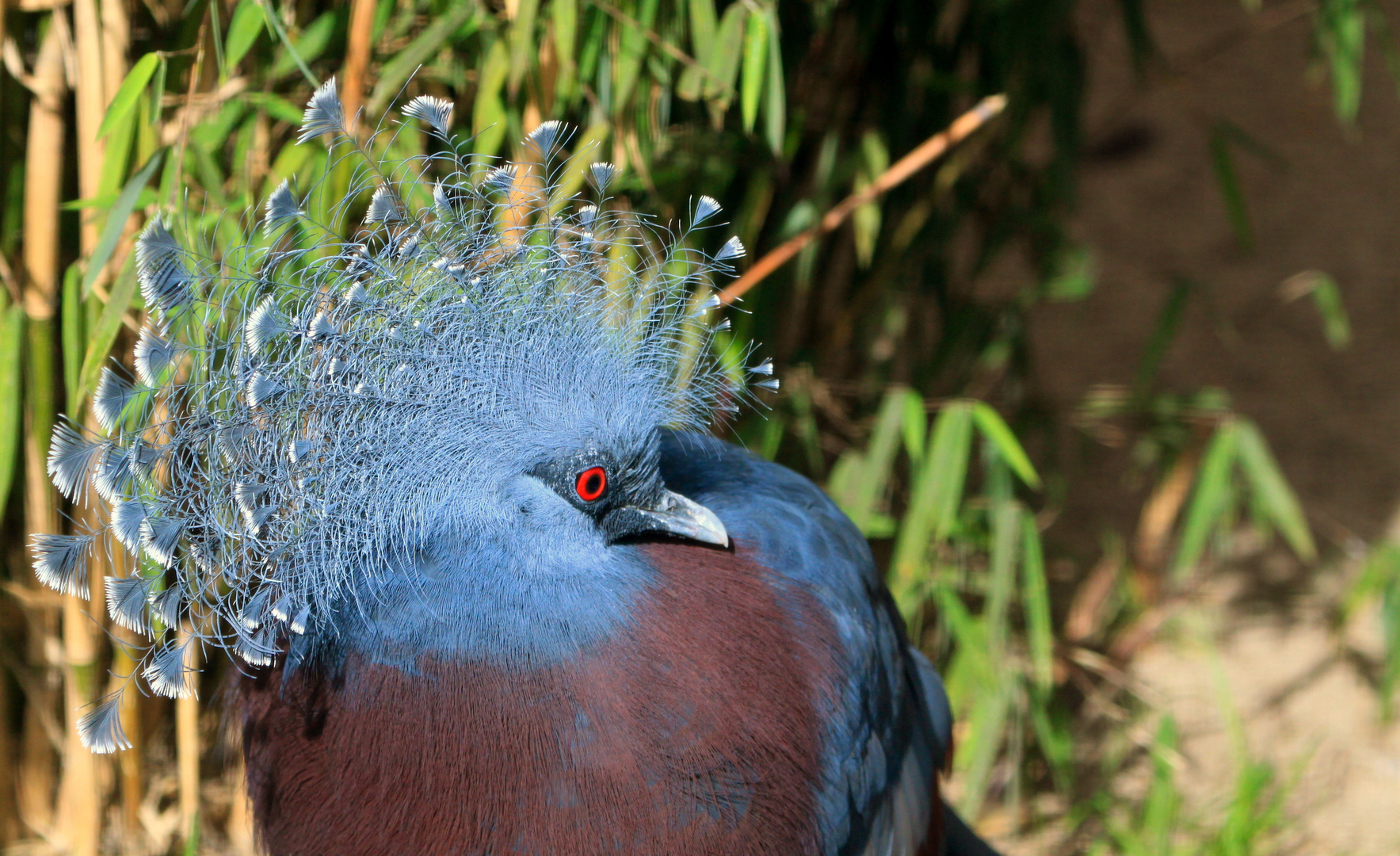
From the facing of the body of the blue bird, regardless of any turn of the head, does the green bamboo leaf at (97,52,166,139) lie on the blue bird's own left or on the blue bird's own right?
on the blue bird's own right

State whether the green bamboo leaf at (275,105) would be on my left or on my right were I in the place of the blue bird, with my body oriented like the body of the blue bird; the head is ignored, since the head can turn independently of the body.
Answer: on my right

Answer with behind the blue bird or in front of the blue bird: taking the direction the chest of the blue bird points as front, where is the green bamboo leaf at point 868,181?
behind

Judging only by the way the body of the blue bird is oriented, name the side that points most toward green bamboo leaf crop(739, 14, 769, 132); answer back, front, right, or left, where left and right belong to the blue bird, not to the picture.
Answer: back

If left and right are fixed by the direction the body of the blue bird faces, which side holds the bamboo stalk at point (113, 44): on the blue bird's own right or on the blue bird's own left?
on the blue bird's own right

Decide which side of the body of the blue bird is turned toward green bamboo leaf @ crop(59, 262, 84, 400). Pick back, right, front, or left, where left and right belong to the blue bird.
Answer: right

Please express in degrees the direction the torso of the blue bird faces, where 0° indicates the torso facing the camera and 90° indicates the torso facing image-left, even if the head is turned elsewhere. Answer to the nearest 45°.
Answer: approximately 45°

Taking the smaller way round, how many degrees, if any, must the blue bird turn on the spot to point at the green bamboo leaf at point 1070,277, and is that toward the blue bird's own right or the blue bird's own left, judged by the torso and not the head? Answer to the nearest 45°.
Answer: approximately 180°

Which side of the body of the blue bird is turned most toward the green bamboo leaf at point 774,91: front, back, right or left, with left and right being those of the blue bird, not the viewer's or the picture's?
back

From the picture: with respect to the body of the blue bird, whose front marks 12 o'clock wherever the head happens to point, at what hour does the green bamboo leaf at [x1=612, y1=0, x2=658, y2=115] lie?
The green bamboo leaf is roughly at 5 o'clock from the blue bird.

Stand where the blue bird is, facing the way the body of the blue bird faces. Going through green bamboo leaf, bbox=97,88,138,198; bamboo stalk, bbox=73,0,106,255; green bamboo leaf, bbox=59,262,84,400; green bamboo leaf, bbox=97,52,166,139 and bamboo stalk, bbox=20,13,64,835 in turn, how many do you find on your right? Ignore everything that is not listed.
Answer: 5
